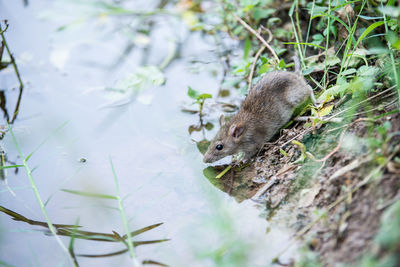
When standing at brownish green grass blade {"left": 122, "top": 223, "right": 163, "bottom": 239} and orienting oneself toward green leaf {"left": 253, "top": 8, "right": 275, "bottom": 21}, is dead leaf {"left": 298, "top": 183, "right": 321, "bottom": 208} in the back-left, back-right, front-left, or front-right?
front-right

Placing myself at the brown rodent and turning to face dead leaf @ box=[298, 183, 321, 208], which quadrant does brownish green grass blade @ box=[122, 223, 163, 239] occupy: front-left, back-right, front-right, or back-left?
front-right

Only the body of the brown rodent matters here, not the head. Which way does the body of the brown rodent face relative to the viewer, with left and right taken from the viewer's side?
facing the viewer and to the left of the viewer

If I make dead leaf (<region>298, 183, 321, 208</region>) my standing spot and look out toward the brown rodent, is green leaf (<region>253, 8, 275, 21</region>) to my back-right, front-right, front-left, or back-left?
front-right

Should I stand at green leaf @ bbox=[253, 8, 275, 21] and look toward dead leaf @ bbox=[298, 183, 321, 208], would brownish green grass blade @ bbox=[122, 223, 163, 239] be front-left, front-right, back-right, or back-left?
front-right

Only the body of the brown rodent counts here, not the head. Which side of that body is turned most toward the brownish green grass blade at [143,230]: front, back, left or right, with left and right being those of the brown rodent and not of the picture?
front

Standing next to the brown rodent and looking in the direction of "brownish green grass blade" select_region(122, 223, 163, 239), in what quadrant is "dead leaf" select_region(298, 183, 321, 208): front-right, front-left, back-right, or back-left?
front-left
